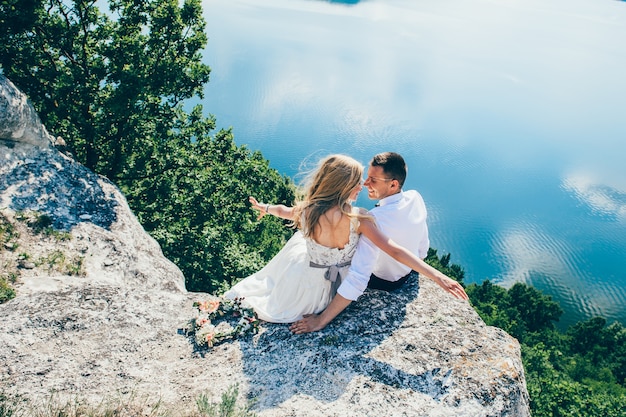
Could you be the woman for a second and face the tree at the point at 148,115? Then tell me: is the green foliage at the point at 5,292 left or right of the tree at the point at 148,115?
left

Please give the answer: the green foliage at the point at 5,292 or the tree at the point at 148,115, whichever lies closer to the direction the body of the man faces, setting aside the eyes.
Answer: the tree

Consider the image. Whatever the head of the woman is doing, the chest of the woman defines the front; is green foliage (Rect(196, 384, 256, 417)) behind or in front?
behind

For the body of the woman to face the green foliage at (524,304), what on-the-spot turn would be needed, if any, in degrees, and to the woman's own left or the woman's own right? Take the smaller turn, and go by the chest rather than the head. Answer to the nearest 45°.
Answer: approximately 45° to the woman's own right

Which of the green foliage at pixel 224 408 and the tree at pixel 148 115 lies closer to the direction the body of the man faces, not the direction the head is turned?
the tree

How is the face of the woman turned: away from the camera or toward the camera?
away from the camera

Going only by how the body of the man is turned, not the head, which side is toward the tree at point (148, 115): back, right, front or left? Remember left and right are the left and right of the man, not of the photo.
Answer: front

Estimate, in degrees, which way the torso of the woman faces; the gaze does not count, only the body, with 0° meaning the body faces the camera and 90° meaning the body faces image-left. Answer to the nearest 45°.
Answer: approximately 180°

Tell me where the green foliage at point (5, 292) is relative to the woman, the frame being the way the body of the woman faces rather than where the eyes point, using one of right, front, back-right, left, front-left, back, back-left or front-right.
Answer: left
